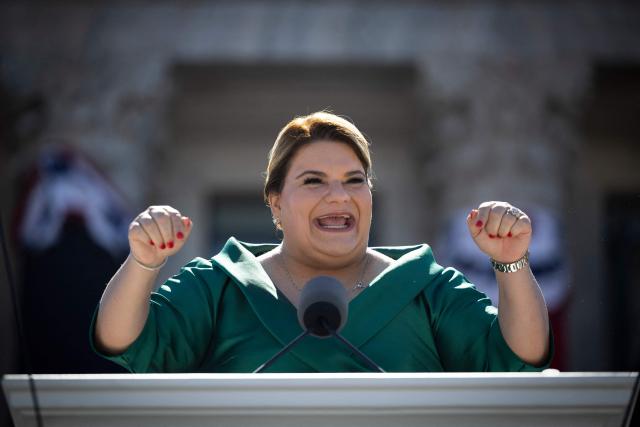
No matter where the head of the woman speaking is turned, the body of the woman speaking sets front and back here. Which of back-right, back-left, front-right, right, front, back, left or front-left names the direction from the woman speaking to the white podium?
front

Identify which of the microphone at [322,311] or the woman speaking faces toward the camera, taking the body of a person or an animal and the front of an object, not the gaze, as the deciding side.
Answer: the woman speaking

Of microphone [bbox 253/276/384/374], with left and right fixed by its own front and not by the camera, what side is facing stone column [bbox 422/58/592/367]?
front

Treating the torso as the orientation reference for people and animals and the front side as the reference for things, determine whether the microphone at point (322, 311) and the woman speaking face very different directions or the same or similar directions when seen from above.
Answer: very different directions

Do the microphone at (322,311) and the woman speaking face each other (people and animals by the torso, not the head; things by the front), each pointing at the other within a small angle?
yes

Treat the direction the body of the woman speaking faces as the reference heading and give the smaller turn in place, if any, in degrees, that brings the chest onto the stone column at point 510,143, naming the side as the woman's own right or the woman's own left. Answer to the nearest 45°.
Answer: approximately 180°

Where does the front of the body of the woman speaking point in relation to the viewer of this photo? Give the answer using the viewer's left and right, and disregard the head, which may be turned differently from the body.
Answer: facing the viewer

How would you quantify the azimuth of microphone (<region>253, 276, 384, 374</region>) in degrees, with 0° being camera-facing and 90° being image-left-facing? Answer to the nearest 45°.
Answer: approximately 180°

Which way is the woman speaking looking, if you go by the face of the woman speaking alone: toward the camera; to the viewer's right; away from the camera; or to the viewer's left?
toward the camera

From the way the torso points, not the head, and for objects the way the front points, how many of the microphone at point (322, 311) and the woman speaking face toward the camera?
1
